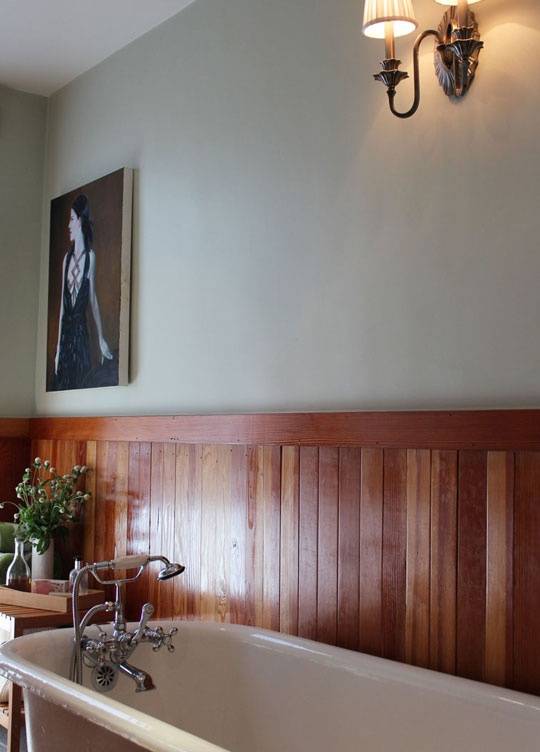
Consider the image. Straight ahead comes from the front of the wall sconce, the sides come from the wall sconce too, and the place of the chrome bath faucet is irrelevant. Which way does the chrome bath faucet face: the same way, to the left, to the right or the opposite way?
to the left

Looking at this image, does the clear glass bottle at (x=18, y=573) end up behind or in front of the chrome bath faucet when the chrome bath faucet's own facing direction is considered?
behind

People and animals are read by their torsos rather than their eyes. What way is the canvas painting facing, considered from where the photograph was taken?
facing the viewer and to the left of the viewer

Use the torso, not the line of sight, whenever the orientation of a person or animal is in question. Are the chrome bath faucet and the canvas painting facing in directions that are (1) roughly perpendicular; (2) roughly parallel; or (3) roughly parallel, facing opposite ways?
roughly perpendicular

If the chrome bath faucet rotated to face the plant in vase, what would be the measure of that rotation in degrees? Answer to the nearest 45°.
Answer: approximately 135° to its left

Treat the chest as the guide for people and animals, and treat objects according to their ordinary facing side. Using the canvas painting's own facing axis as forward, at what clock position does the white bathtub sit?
The white bathtub is roughly at 10 o'clock from the canvas painting.

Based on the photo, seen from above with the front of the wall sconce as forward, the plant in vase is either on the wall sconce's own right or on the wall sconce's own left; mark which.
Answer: on the wall sconce's own right

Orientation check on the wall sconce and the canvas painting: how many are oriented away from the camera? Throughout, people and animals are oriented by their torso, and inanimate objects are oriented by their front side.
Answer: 0

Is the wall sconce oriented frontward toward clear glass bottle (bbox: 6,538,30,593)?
no

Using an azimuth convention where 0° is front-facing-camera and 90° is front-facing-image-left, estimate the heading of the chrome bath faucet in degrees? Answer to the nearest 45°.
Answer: approximately 315°

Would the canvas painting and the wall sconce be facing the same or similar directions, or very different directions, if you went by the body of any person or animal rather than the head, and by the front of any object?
same or similar directions

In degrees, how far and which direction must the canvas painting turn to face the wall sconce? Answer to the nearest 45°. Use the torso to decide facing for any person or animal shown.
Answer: approximately 90° to its left
